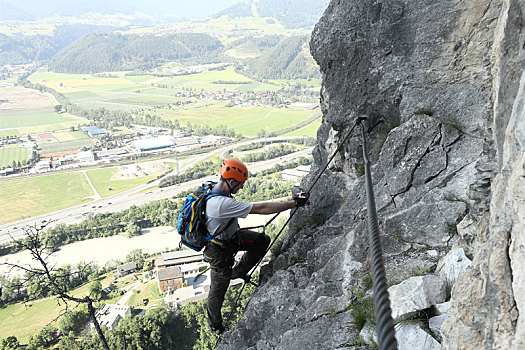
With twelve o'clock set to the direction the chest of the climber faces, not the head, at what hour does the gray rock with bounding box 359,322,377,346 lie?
The gray rock is roughly at 2 o'clock from the climber.

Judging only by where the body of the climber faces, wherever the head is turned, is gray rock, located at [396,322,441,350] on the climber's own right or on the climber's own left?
on the climber's own right

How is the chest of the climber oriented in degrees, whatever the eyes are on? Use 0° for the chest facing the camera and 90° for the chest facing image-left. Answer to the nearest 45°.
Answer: approximately 270°

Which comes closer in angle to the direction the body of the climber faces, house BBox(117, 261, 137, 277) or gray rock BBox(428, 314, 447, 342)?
the gray rock

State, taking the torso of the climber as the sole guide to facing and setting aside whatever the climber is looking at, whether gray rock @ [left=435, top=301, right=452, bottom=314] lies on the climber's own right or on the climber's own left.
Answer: on the climber's own right

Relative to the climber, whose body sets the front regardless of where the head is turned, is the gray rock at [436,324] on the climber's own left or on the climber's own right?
on the climber's own right

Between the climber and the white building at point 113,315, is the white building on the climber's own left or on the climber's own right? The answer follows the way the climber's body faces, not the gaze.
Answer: on the climber's own left

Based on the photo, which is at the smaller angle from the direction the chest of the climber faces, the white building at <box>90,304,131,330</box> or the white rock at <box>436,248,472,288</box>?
the white rock

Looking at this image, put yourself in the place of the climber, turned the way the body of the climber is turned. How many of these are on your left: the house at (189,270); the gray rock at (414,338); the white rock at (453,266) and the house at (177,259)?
2

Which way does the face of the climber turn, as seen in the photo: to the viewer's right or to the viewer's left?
to the viewer's right
